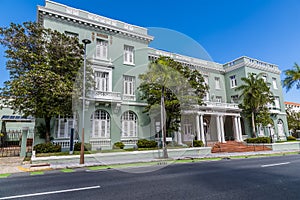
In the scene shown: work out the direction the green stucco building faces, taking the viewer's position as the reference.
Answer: facing the viewer and to the right of the viewer

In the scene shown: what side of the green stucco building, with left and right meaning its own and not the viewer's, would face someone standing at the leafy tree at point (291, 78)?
left

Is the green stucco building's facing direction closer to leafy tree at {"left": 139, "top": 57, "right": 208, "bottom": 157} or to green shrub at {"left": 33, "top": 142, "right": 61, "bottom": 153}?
the leafy tree

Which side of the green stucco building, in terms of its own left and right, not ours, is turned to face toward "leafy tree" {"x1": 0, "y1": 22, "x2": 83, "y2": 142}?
right

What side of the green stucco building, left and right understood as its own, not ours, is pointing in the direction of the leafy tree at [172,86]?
front
